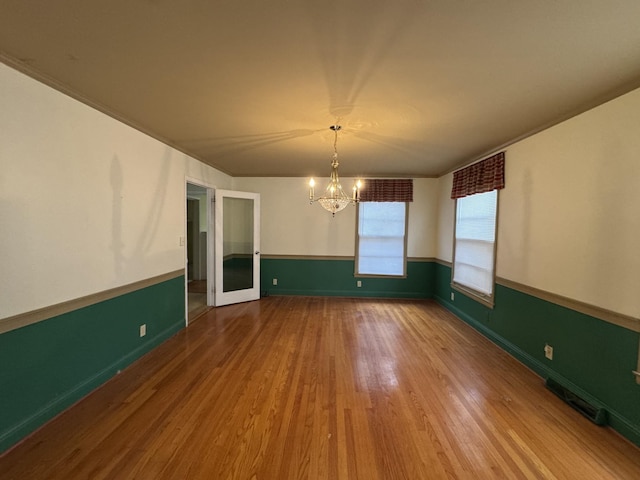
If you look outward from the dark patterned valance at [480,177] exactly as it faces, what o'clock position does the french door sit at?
The french door is roughly at 1 o'clock from the dark patterned valance.

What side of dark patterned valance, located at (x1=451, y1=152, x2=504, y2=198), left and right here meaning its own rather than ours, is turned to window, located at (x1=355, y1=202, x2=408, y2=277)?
right

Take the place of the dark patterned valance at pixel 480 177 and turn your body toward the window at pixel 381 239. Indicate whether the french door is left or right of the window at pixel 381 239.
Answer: left

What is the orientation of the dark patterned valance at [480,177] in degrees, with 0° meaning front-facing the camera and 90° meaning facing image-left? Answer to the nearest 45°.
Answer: approximately 45°

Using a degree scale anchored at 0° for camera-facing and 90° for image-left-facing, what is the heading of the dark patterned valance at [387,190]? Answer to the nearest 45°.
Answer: approximately 0°

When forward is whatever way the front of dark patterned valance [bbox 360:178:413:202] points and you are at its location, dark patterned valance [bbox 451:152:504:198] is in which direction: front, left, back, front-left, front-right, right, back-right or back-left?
front-left

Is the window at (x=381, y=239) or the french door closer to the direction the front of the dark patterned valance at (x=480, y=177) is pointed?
the french door

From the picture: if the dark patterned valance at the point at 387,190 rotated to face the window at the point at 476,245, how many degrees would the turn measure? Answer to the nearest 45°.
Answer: approximately 45° to its left
